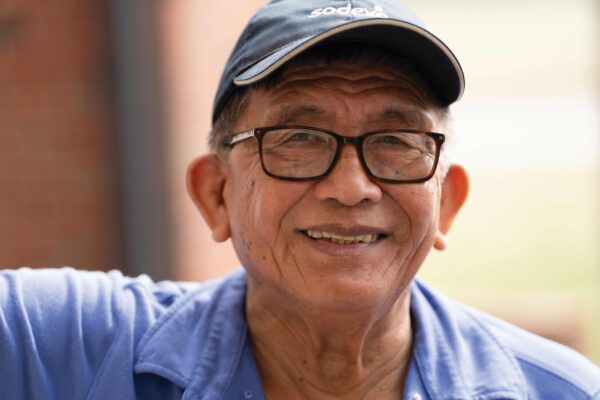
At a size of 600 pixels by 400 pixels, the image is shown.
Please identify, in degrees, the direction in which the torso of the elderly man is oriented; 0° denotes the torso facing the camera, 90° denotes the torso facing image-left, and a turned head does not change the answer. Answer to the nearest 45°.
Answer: approximately 0°
